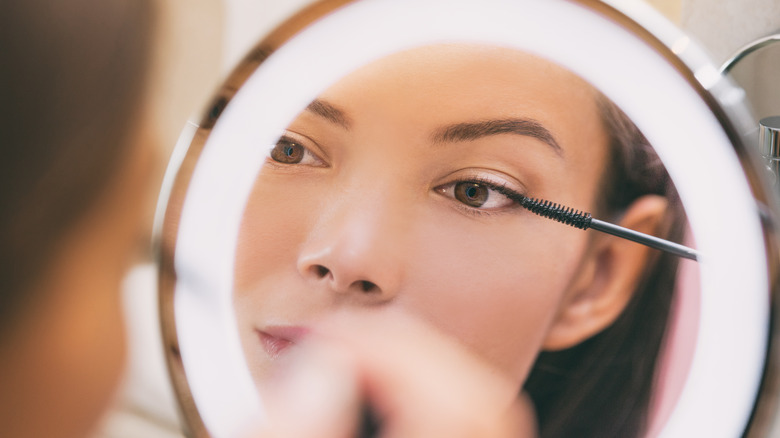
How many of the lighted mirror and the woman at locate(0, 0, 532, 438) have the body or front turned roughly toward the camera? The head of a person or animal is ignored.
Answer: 1

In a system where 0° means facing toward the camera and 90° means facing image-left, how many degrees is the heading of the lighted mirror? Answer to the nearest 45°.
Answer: approximately 0°

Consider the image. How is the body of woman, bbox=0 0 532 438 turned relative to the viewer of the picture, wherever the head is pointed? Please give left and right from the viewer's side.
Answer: facing away from the viewer and to the right of the viewer

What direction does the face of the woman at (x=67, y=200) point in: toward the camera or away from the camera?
away from the camera

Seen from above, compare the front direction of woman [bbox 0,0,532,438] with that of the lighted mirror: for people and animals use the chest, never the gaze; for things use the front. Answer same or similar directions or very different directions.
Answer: very different directions
